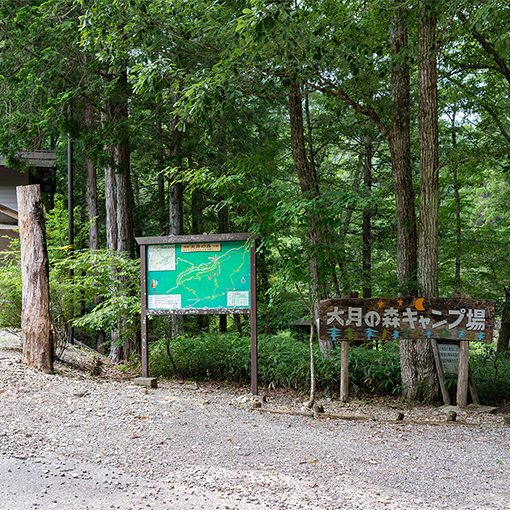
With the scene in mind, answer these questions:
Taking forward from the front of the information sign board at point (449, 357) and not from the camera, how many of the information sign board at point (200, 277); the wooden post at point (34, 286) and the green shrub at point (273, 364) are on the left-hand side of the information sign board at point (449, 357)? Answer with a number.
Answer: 0

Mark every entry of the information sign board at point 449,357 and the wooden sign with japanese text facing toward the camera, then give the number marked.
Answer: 2

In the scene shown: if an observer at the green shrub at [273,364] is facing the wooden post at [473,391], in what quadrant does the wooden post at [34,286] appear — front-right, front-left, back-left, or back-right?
back-right

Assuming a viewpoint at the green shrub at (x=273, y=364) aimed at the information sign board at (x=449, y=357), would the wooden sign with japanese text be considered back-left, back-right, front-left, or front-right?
front-right

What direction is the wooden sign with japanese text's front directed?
toward the camera

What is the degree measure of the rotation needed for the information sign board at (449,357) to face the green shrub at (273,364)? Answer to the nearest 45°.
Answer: approximately 90° to its right

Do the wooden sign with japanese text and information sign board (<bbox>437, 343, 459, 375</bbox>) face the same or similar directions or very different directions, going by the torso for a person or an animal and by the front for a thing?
same or similar directions

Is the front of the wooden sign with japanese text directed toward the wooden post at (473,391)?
no

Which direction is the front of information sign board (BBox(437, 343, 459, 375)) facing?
toward the camera

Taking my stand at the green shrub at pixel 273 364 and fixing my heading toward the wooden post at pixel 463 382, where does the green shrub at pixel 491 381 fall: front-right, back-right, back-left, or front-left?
front-left

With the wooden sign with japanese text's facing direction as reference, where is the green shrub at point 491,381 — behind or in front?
behind

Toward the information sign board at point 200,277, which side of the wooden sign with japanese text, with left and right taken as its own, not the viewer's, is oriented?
right

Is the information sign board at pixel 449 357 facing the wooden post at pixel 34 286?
no
